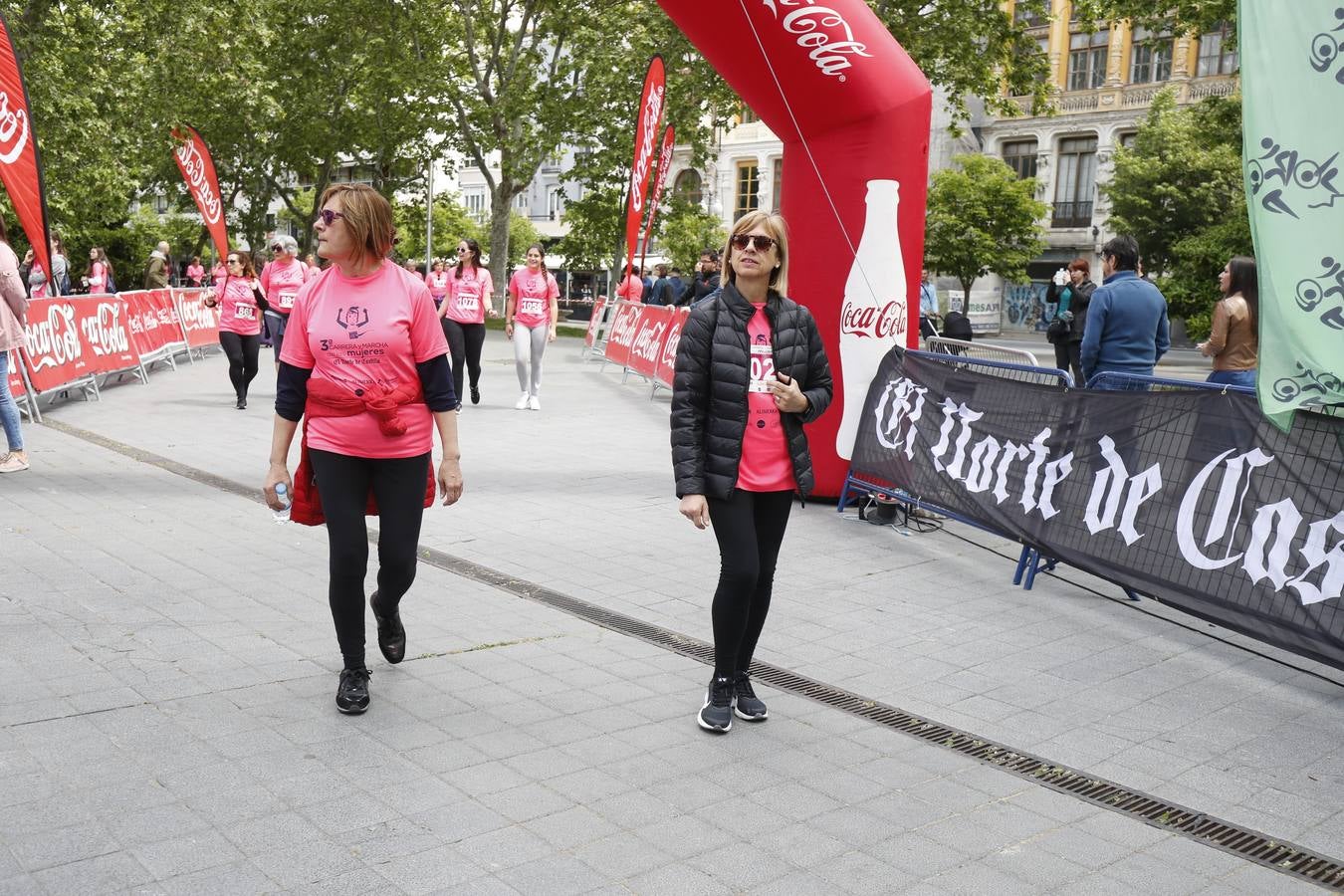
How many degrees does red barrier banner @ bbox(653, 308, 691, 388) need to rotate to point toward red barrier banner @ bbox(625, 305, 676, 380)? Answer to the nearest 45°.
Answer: approximately 135° to its right

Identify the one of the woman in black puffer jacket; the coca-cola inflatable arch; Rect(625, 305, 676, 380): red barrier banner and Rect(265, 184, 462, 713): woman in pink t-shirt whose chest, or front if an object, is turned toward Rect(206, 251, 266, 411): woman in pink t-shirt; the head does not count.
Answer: the red barrier banner

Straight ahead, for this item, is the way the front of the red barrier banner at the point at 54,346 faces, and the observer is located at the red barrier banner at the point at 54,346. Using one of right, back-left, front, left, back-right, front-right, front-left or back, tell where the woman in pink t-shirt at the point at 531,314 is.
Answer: front-left

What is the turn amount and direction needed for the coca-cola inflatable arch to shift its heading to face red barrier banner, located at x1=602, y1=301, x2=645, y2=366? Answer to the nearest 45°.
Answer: approximately 180°

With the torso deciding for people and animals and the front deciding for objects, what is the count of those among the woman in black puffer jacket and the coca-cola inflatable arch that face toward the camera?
2

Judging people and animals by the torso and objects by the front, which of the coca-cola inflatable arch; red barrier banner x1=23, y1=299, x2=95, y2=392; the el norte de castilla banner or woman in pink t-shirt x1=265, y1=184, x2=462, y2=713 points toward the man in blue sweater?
the red barrier banner
